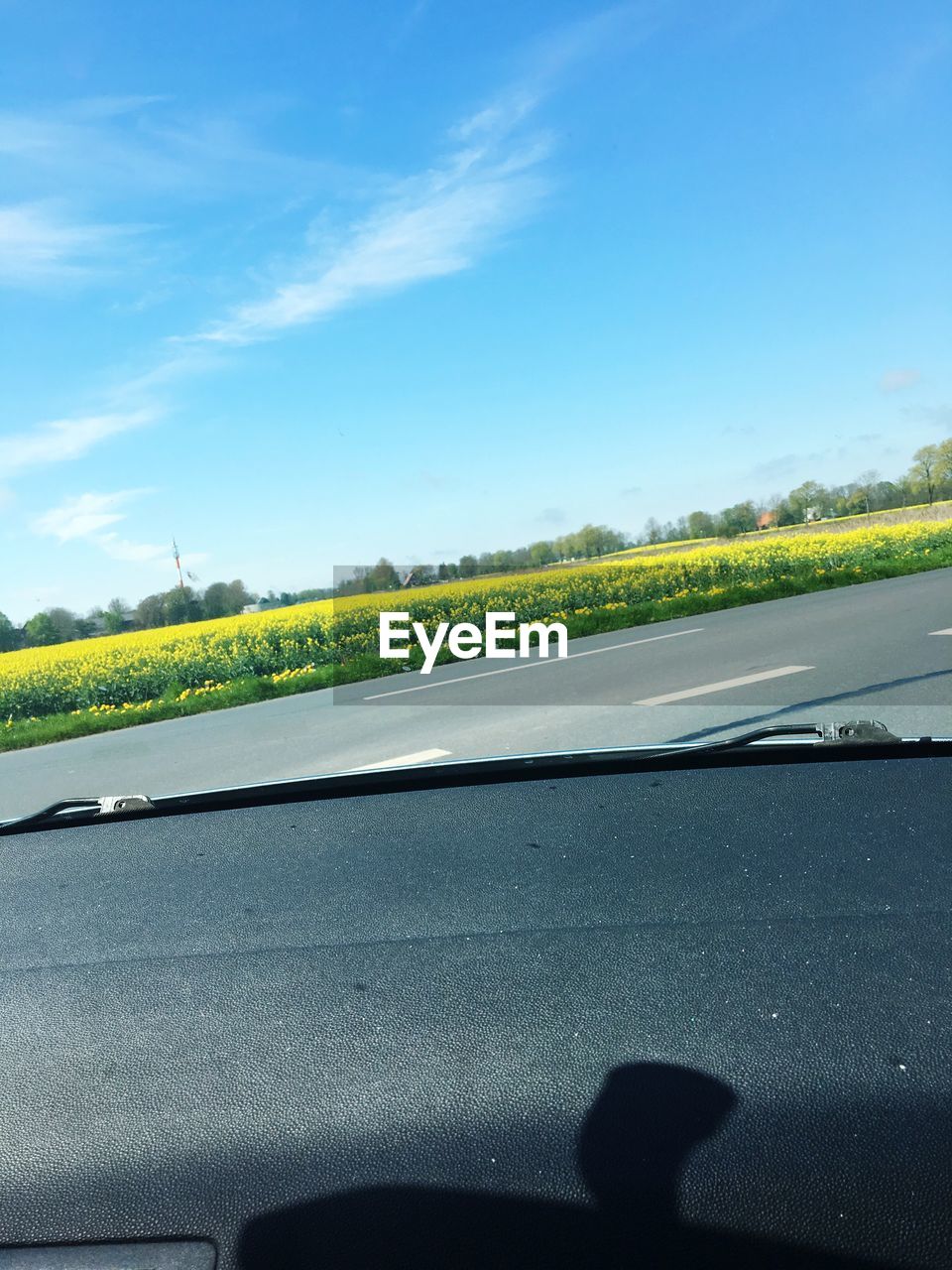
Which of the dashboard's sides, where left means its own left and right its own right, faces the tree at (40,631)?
back

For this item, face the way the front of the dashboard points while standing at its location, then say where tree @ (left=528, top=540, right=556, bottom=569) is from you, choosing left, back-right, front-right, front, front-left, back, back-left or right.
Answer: back

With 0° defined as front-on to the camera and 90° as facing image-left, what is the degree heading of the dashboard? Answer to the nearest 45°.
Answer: approximately 0°

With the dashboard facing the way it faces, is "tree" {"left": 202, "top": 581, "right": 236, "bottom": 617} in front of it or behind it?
behind

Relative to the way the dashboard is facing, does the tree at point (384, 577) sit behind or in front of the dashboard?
behind

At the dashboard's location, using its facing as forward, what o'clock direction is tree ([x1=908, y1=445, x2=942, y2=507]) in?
The tree is roughly at 7 o'clock from the dashboard.

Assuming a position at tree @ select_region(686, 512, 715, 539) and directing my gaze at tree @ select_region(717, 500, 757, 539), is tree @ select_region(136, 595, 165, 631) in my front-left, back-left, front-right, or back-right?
back-right

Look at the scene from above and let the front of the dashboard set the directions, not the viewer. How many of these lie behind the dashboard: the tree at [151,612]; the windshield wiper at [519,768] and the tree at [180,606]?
3

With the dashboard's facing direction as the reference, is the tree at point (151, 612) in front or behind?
behind

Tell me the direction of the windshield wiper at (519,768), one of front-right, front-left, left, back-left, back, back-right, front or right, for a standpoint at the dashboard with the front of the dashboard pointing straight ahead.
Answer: back
